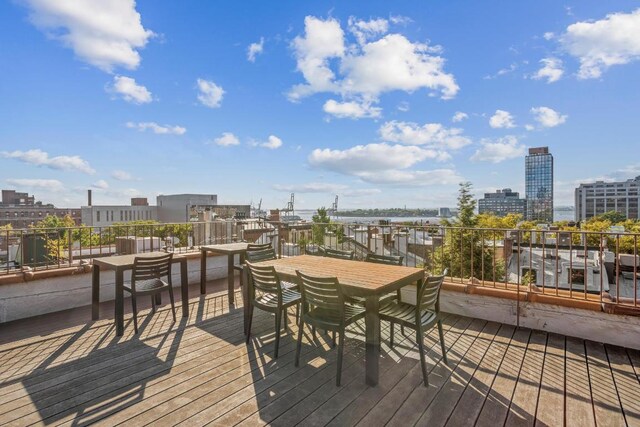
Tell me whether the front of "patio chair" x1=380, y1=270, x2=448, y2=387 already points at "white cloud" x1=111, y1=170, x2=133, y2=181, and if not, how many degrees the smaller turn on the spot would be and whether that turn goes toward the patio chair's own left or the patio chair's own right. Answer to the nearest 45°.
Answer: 0° — it already faces it

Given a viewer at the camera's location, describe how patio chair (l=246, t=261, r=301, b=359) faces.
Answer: facing away from the viewer and to the right of the viewer

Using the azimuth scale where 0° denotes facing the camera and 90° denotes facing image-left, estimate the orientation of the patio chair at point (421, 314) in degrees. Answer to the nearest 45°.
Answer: approximately 135°

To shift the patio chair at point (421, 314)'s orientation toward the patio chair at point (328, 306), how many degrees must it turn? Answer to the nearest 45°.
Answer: approximately 45° to its left

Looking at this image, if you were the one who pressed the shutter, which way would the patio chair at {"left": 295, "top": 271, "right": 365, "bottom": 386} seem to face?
facing away from the viewer and to the right of the viewer

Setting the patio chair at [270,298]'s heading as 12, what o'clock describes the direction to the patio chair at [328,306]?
the patio chair at [328,306] is roughly at 3 o'clock from the patio chair at [270,298].
